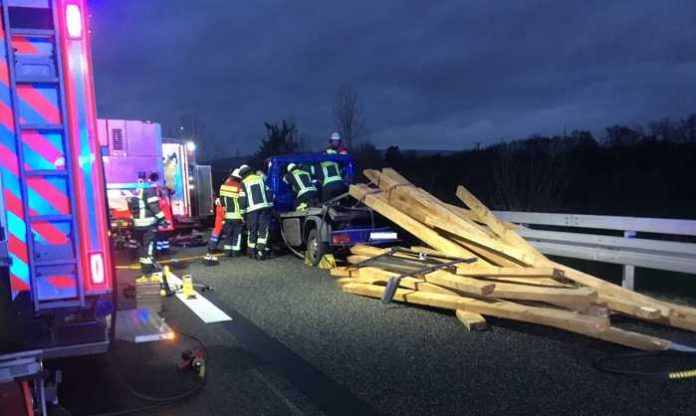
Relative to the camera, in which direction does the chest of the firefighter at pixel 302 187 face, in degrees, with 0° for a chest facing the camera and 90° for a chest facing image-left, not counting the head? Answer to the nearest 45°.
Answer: approximately 135°

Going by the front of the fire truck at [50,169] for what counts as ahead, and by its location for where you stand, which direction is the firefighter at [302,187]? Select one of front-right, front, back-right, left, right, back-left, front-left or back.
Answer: front-right

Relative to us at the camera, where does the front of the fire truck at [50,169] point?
facing away from the viewer

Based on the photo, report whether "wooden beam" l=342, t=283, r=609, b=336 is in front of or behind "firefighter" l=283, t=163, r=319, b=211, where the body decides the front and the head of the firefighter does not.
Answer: behind

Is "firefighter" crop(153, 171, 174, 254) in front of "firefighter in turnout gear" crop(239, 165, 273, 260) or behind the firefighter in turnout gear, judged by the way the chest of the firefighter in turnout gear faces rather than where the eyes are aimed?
in front

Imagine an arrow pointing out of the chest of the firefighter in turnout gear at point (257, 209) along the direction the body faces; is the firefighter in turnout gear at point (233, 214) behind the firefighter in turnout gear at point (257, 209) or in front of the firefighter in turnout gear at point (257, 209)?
in front

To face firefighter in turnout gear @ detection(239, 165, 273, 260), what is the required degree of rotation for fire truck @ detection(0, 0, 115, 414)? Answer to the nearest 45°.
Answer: approximately 45° to its right
